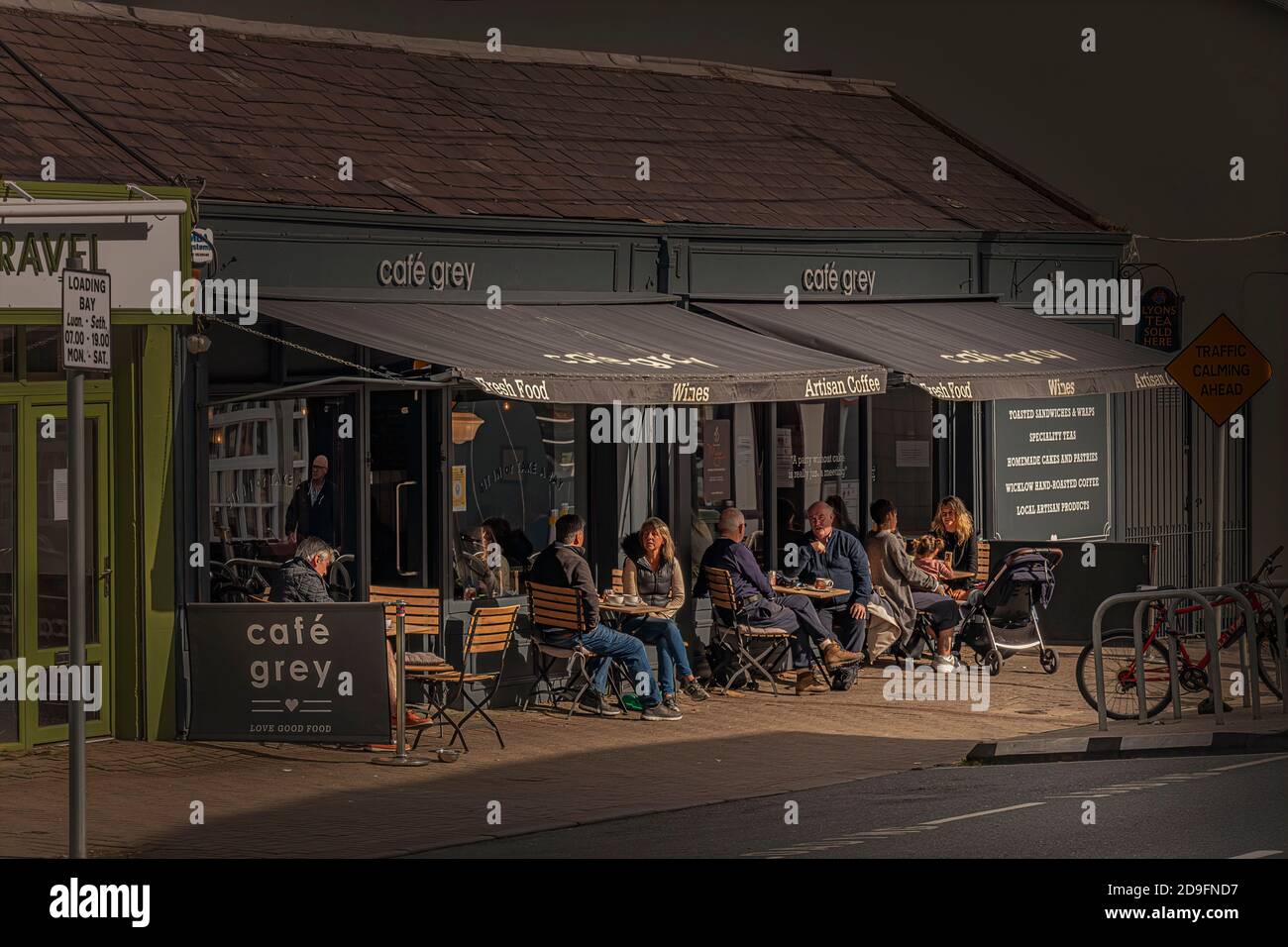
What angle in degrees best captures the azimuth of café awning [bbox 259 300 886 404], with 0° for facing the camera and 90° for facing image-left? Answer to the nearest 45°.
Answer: approximately 315°

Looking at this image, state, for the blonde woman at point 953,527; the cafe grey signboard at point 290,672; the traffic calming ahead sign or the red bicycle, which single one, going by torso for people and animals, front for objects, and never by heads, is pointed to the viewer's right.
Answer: the red bicycle

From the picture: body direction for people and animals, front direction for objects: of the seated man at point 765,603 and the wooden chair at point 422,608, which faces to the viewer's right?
the seated man

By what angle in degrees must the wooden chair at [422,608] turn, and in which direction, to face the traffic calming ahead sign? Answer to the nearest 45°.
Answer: approximately 90° to its left

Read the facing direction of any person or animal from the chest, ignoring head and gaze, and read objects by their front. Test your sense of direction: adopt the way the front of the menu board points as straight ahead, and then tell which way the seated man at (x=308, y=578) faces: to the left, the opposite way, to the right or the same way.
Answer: to the left

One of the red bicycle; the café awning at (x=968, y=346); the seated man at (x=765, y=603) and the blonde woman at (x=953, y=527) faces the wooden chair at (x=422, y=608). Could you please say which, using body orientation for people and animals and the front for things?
the blonde woman

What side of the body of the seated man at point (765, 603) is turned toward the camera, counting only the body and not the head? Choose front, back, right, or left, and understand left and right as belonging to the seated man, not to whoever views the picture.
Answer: right

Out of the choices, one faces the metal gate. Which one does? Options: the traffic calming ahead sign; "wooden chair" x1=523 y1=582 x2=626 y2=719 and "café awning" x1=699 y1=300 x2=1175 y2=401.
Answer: the wooden chair

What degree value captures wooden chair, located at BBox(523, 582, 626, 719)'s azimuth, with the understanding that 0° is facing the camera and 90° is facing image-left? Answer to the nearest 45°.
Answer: approximately 225°

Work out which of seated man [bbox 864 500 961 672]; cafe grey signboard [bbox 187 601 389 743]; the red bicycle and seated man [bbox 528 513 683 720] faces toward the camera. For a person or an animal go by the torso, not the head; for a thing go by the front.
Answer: the cafe grey signboard

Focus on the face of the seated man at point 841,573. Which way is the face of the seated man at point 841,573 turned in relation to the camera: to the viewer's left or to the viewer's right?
to the viewer's left
